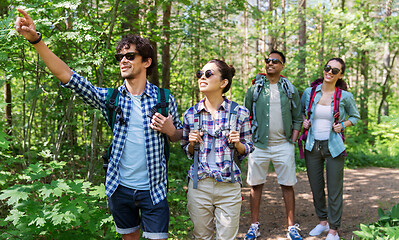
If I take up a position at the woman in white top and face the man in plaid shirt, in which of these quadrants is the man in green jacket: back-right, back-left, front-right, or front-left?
front-right

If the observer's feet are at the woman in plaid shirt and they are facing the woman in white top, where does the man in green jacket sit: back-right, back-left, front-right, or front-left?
front-left

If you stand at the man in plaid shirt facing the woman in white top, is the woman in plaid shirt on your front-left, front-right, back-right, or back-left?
front-right

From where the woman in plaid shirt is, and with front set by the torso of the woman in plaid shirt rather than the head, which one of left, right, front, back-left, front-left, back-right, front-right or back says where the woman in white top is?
back-left

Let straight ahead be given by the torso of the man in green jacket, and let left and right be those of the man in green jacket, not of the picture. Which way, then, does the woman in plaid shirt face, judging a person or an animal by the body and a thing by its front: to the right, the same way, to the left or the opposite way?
the same way

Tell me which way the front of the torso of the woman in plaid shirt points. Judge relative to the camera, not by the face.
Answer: toward the camera

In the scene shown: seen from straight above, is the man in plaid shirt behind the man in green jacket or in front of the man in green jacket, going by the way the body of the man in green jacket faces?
in front

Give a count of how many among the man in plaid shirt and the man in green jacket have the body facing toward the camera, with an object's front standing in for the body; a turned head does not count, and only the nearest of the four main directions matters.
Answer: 2

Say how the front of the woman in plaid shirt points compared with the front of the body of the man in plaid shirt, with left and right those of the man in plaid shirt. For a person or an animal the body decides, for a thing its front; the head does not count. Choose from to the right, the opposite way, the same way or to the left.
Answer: the same way

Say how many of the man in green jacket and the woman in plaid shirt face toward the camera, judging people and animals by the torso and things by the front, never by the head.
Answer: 2

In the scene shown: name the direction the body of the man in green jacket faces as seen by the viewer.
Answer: toward the camera

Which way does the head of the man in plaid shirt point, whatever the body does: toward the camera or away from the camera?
toward the camera

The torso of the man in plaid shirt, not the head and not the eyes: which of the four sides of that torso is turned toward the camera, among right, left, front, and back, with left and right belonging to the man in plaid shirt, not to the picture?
front

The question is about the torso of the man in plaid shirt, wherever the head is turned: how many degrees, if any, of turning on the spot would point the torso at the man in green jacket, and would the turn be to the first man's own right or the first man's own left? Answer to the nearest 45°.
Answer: approximately 135° to the first man's own left

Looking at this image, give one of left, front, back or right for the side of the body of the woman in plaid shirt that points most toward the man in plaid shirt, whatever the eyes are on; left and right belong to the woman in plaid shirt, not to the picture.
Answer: right

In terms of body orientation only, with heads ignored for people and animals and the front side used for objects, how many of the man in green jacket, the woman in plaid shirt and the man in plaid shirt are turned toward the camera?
3

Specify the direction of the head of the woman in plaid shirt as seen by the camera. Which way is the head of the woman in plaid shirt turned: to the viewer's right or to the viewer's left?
to the viewer's left

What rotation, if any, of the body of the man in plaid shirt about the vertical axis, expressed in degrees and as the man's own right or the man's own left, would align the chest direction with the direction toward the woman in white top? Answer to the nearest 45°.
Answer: approximately 90° to the man's own left
